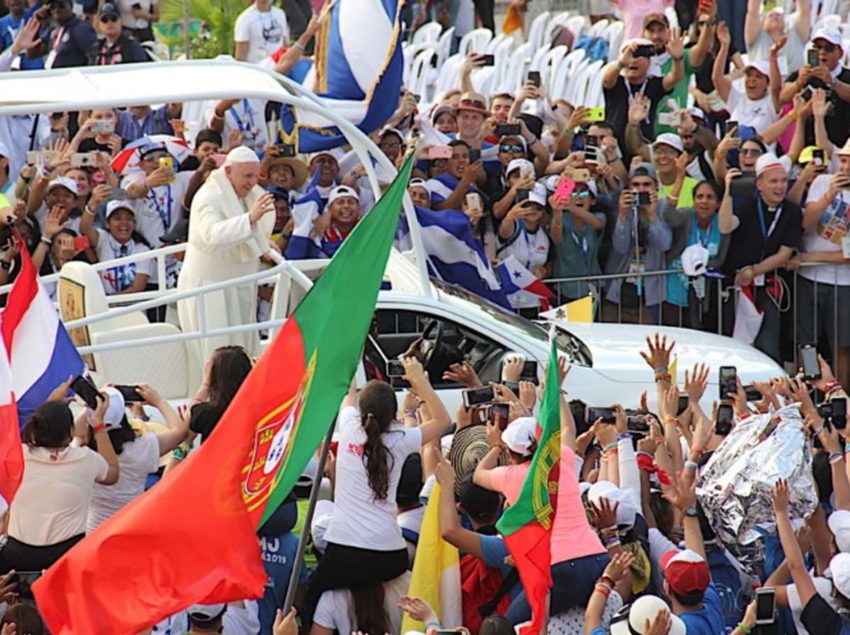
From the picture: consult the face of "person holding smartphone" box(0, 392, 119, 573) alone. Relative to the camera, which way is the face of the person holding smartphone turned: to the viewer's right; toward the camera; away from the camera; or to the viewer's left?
away from the camera

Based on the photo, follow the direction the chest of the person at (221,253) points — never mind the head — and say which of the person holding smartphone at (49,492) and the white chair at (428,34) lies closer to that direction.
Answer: the person holding smartphone

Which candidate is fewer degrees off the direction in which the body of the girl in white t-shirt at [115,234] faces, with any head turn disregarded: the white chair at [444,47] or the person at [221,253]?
the person

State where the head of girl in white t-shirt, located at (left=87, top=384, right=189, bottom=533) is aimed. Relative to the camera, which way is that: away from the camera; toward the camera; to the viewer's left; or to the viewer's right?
away from the camera

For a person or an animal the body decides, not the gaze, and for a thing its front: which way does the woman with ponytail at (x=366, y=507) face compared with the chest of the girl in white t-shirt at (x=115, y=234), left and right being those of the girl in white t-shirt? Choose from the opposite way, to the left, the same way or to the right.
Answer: the opposite way

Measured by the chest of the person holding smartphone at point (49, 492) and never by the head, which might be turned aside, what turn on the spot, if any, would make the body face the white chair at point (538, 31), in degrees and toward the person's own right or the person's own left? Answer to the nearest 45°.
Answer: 0° — they already face it

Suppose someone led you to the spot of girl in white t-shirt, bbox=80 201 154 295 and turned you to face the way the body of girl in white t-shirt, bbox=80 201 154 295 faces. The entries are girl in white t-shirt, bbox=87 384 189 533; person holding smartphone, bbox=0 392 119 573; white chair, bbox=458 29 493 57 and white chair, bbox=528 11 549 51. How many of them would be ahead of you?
2

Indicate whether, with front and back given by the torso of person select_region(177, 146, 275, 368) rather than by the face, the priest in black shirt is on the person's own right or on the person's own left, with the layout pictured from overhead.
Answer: on the person's own left

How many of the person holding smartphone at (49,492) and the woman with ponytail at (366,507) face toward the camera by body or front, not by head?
0

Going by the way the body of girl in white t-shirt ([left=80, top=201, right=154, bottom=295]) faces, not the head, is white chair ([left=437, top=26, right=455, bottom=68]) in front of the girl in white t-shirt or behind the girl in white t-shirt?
behind

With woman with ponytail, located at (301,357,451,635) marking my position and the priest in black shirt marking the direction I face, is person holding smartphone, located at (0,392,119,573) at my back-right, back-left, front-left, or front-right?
back-left

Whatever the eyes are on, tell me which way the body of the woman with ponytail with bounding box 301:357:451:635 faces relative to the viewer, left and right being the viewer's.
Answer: facing away from the viewer

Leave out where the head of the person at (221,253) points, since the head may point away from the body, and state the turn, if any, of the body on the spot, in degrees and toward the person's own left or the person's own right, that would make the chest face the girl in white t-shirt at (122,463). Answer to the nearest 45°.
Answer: approximately 45° to the person's own right

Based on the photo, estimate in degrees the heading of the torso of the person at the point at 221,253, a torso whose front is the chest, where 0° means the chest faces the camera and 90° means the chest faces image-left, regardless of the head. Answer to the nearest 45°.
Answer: approximately 315°

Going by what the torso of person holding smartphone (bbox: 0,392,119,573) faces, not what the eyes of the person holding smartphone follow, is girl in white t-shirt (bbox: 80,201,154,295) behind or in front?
in front

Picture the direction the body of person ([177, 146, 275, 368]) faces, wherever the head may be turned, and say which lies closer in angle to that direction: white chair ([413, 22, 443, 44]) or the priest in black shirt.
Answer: the priest in black shirt
